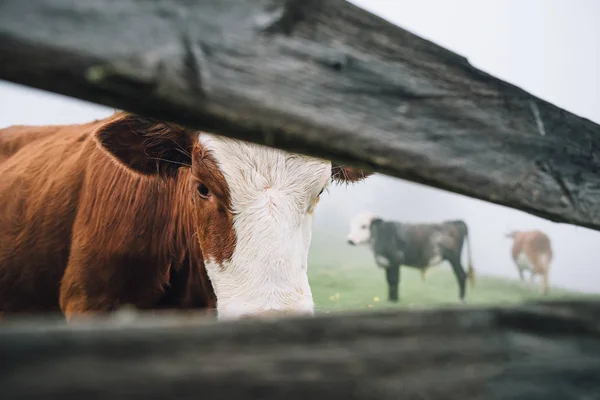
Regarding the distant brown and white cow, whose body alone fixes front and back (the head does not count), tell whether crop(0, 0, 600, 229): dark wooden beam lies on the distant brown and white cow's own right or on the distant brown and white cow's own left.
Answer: on the distant brown and white cow's own left

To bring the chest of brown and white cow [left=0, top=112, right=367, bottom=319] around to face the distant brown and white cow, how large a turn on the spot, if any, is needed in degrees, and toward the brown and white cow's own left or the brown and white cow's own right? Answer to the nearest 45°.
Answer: approximately 90° to the brown and white cow's own left

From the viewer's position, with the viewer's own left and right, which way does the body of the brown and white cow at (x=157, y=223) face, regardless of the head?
facing the viewer and to the right of the viewer

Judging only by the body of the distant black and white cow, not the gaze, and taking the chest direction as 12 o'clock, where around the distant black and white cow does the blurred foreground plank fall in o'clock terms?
The blurred foreground plank is roughly at 9 o'clock from the distant black and white cow.

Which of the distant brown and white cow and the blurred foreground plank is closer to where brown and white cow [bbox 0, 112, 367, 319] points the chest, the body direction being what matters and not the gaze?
the blurred foreground plank

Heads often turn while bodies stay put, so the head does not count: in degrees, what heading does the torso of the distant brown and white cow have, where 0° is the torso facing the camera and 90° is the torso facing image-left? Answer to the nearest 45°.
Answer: approximately 135°

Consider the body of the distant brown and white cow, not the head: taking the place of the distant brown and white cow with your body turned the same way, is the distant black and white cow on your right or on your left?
on your left

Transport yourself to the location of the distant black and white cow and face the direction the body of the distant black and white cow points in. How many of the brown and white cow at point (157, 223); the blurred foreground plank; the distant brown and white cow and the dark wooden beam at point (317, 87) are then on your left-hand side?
3

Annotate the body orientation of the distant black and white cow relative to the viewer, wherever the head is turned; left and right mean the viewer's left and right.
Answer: facing to the left of the viewer

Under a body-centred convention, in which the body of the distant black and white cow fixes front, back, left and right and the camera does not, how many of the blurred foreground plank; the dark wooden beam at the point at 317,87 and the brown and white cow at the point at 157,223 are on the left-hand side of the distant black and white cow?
3

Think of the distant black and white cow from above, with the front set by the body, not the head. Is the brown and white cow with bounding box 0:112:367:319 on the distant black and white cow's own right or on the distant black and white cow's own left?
on the distant black and white cow's own left

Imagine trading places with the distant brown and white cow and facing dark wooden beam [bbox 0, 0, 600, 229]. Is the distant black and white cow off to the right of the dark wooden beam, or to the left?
right

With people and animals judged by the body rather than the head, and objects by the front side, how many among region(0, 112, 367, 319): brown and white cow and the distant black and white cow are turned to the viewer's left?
1

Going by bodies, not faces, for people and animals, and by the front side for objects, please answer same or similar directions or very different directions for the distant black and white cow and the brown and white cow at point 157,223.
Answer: very different directions
